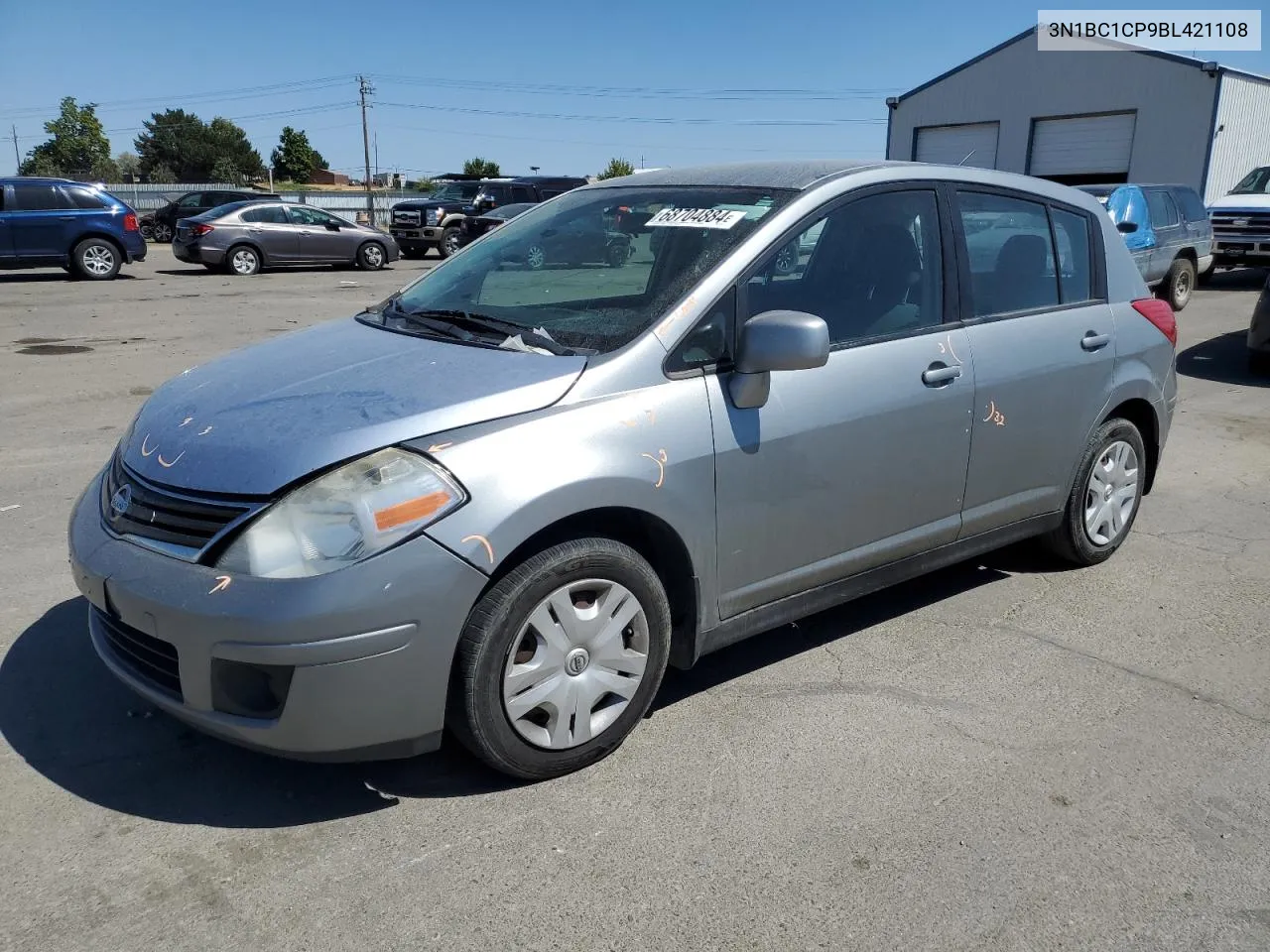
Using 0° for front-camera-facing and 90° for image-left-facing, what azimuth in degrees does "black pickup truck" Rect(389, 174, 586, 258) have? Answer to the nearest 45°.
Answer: approximately 45°

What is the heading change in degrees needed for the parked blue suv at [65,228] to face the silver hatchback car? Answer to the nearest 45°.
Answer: approximately 90° to its left

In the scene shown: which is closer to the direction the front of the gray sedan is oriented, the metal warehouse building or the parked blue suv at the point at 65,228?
the metal warehouse building

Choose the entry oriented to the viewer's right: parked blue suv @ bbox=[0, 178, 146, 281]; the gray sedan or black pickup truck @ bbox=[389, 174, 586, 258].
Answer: the gray sedan

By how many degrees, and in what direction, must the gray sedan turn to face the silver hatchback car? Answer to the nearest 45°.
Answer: approximately 90° to its right

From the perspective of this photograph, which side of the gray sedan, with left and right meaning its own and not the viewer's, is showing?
right

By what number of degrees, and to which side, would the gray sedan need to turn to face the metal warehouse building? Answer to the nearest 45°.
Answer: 0° — it already faces it

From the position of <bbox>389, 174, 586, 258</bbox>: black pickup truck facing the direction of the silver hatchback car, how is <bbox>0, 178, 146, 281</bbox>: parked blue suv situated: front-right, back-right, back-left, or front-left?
front-right

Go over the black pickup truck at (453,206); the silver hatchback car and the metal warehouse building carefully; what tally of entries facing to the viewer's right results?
0

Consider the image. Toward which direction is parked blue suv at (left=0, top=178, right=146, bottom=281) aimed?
to the viewer's left

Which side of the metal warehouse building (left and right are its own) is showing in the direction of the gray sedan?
front

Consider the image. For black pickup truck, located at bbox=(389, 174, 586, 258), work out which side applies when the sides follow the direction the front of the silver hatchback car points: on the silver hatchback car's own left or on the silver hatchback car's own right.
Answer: on the silver hatchback car's own right
